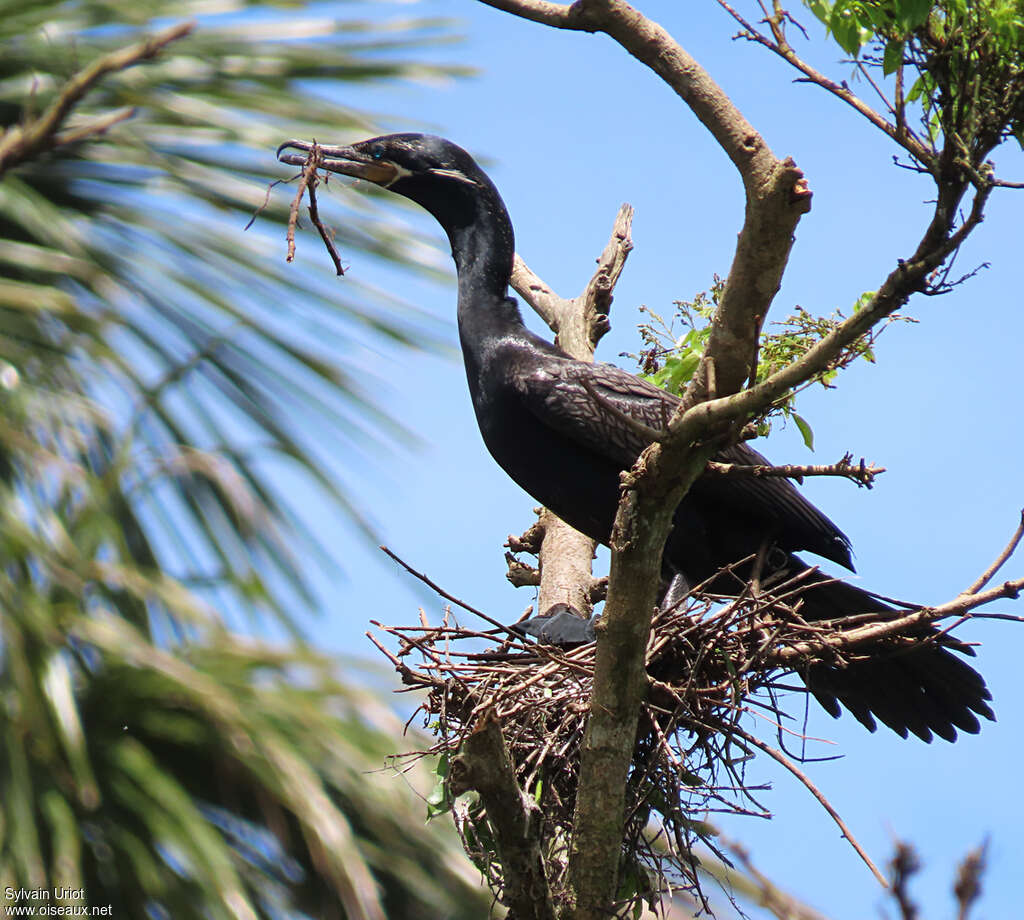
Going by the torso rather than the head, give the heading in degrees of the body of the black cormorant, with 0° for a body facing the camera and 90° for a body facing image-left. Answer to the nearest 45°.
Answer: approximately 90°
